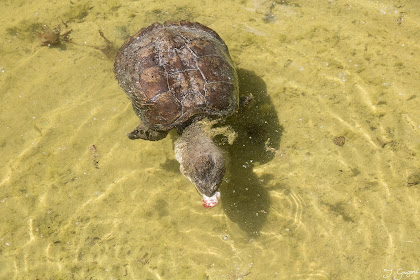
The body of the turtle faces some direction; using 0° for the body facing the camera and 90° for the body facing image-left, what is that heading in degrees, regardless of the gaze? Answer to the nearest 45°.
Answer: approximately 0°
